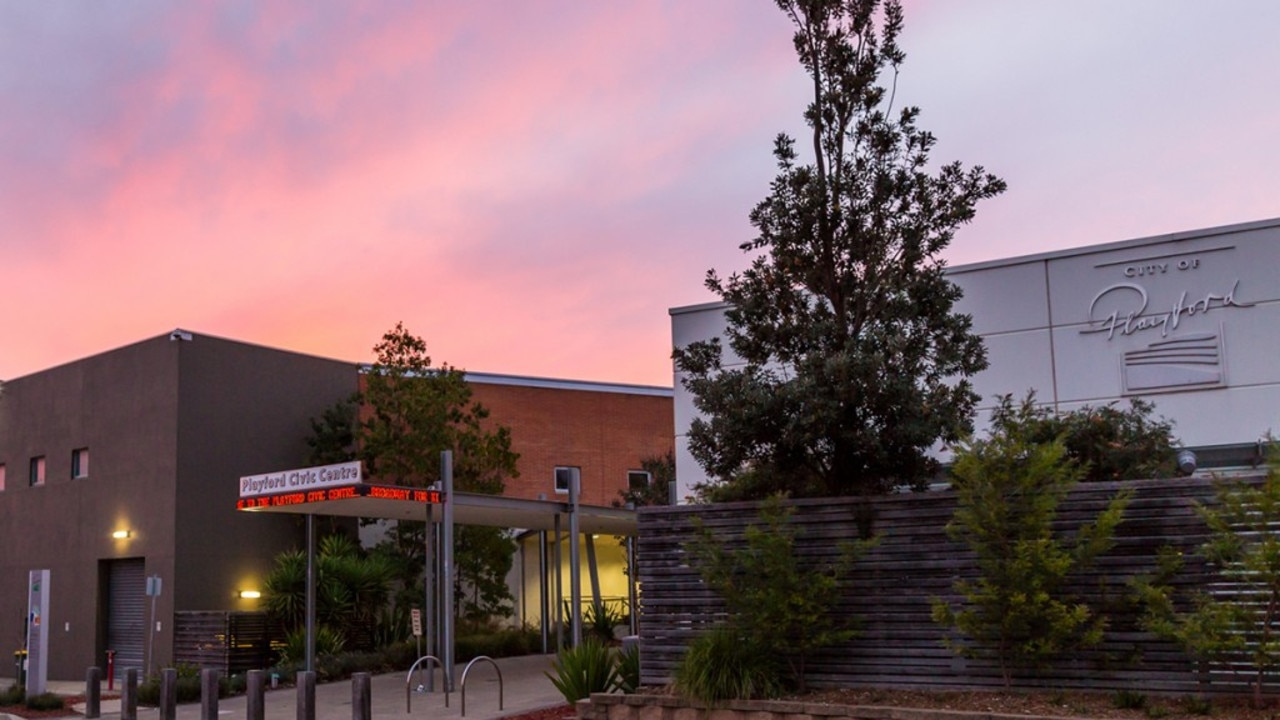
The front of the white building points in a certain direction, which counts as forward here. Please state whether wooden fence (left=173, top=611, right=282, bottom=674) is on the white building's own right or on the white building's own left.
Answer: on the white building's own right

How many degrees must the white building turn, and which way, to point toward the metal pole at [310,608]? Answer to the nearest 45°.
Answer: approximately 45° to its right

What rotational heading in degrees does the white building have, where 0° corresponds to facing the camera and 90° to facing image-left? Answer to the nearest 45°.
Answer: approximately 45°

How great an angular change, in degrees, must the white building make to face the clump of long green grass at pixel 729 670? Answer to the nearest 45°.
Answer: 0° — it already faces it

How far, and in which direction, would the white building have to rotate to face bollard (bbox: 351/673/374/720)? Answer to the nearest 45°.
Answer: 0° — it already faces it

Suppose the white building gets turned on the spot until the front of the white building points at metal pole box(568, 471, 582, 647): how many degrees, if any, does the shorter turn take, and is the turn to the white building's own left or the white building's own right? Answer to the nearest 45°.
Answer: approximately 45° to the white building's own right

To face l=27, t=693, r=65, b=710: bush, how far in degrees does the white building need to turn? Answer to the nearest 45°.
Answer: approximately 45° to its right

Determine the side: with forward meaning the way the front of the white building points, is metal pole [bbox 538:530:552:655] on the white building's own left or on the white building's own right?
on the white building's own right

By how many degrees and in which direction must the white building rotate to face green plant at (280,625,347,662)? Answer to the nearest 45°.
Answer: approximately 45° to its right
